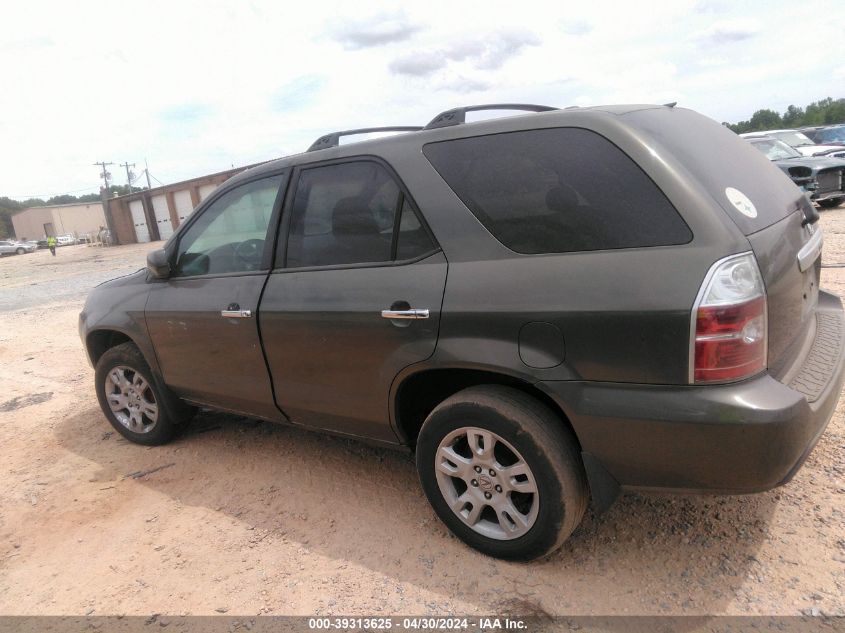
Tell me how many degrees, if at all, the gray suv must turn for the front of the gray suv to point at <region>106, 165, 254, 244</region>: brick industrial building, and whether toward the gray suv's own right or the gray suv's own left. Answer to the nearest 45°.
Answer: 0° — it already faces it

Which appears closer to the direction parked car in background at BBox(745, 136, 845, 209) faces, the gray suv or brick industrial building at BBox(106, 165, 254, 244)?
the gray suv

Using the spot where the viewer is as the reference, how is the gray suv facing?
facing away from the viewer and to the left of the viewer

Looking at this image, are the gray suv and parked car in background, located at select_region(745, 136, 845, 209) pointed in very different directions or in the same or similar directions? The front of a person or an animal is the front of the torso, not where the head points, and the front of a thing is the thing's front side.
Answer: very different directions

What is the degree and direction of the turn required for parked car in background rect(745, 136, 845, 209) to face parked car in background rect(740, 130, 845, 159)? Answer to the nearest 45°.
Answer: approximately 135° to its left

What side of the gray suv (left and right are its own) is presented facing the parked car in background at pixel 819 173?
right

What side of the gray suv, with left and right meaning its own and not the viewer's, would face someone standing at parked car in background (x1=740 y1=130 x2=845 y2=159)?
right

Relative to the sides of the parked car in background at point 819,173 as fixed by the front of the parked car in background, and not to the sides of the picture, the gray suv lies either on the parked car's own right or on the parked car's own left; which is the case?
on the parked car's own right

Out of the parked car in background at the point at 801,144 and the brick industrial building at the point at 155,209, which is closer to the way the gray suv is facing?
the brick industrial building

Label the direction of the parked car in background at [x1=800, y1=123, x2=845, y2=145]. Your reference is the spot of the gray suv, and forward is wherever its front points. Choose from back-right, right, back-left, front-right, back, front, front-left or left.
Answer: right
